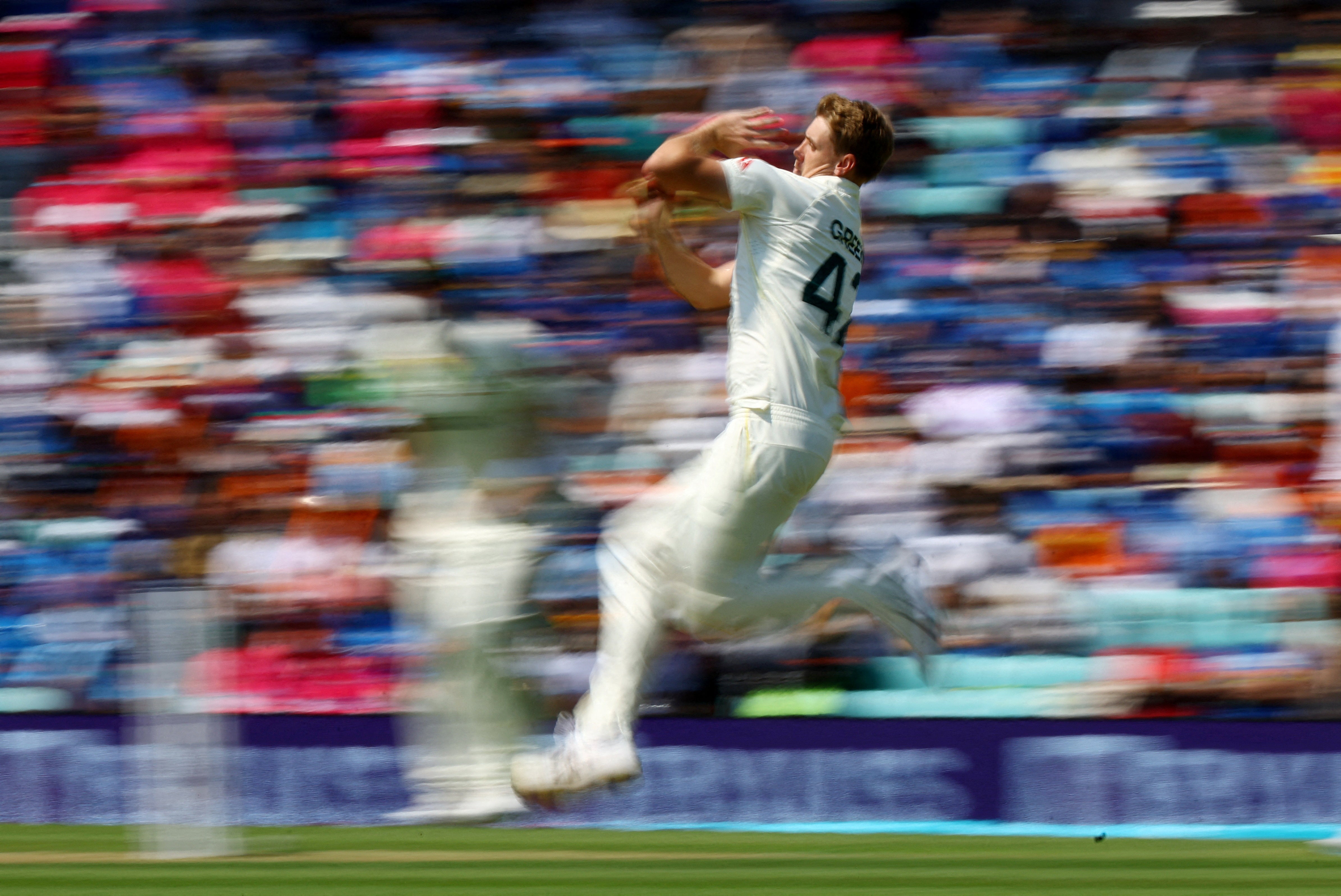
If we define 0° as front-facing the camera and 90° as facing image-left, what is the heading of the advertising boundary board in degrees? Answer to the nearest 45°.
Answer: approximately 0°

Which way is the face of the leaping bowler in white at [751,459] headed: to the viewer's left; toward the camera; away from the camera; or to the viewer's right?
to the viewer's left

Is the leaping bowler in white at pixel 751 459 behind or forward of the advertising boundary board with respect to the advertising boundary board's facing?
forward
